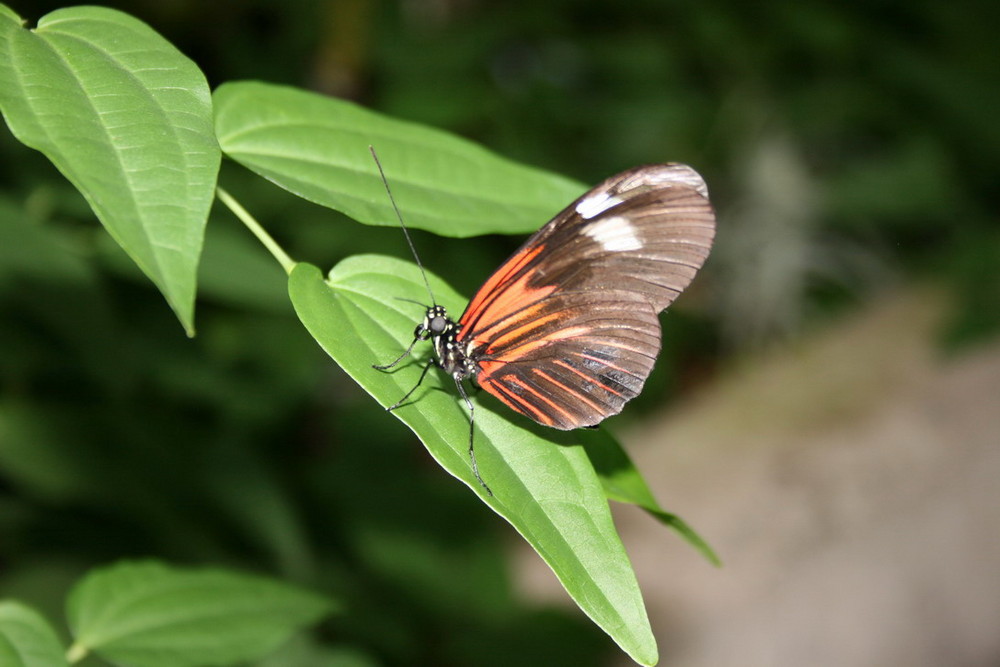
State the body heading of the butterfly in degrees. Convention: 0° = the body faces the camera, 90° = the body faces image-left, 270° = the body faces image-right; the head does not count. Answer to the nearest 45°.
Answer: approximately 90°
